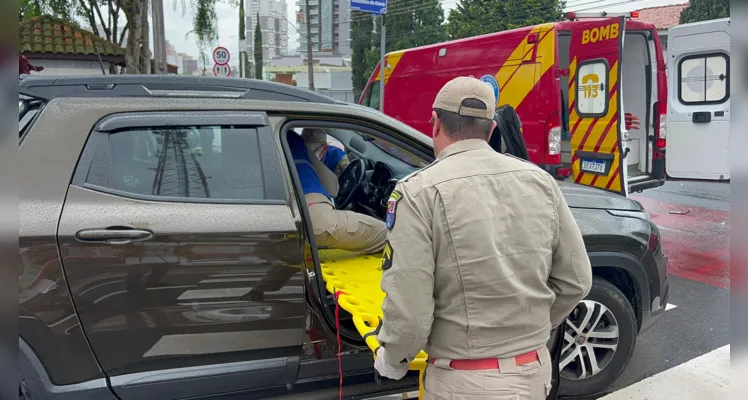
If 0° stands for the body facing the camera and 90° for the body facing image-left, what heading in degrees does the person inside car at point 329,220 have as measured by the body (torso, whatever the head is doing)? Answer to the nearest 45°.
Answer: approximately 270°

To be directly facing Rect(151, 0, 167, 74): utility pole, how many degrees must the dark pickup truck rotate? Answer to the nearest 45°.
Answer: approximately 90° to its left

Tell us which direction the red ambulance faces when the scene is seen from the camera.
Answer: facing away from the viewer and to the left of the viewer

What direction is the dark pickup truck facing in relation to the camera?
to the viewer's right

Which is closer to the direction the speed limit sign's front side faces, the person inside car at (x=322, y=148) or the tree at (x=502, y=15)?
the person inside car

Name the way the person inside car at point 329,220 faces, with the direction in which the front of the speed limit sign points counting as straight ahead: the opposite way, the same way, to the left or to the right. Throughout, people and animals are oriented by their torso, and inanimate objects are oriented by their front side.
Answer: to the left

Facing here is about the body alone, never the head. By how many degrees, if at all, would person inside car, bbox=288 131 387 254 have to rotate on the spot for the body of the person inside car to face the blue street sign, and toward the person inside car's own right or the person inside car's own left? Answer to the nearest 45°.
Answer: approximately 90° to the person inside car's own left

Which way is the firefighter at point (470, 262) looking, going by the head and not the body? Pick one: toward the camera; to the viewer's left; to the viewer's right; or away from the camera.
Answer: away from the camera

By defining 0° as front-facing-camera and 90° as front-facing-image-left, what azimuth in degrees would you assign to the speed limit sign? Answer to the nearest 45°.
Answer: approximately 0°
